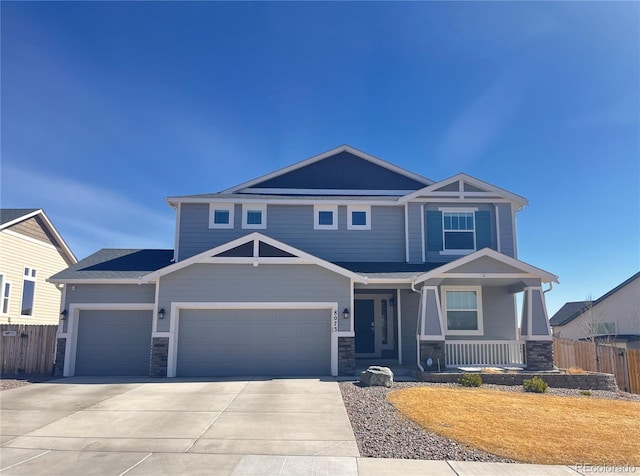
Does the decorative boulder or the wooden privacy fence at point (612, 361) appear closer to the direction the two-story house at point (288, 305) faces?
the decorative boulder

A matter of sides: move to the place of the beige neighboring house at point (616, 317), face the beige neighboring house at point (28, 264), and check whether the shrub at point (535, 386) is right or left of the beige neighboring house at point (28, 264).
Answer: left

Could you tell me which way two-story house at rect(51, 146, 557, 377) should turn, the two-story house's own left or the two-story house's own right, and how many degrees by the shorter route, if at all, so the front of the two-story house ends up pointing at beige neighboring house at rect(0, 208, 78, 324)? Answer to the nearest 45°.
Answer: approximately 135° to the two-story house's own right

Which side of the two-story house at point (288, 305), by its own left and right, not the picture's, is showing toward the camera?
front

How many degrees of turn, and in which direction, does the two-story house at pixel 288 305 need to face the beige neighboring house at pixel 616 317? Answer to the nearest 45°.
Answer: approximately 135° to its left

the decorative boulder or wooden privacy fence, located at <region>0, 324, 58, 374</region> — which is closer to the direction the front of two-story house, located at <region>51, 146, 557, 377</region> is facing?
the decorative boulder

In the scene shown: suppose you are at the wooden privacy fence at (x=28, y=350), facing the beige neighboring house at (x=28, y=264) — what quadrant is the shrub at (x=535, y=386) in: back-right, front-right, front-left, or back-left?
back-right

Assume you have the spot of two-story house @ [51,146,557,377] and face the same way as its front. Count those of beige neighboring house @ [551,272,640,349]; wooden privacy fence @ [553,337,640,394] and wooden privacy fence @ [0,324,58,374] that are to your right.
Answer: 1

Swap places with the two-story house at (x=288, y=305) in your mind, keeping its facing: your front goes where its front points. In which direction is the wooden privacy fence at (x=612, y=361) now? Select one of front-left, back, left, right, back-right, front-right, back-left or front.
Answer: left

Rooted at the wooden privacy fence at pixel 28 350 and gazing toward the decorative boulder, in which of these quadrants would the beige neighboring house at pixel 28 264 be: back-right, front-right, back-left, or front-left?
back-left

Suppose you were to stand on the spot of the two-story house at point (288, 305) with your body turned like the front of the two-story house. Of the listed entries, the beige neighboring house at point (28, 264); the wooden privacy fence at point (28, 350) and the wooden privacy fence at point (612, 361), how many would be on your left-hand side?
1

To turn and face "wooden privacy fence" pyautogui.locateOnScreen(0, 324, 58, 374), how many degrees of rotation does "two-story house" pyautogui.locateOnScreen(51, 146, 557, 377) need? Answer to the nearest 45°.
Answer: approximately 90° to its right

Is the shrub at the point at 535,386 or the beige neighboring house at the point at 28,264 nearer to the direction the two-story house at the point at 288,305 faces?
the shrub
